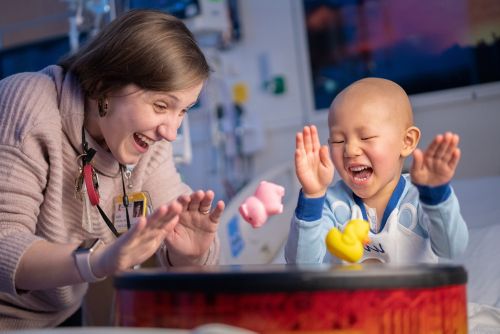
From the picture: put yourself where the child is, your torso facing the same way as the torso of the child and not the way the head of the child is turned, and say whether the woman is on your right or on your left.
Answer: on your right

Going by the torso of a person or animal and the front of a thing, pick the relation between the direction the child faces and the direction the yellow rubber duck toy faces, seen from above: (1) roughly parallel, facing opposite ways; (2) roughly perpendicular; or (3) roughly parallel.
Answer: roughly perpendicular

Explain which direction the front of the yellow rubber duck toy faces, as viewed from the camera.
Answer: facing to the right of the viewer

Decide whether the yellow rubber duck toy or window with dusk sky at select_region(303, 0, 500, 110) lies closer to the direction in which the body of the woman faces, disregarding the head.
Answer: the yellow rubber duck toy

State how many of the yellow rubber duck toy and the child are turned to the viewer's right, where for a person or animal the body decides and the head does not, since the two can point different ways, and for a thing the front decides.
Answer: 1

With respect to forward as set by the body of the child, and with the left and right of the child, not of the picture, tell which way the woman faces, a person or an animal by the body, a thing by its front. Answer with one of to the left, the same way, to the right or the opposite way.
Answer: to the left

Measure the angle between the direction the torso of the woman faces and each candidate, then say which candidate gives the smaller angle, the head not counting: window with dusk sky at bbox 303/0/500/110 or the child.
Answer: the child

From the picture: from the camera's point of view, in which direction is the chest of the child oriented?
toward the camera
